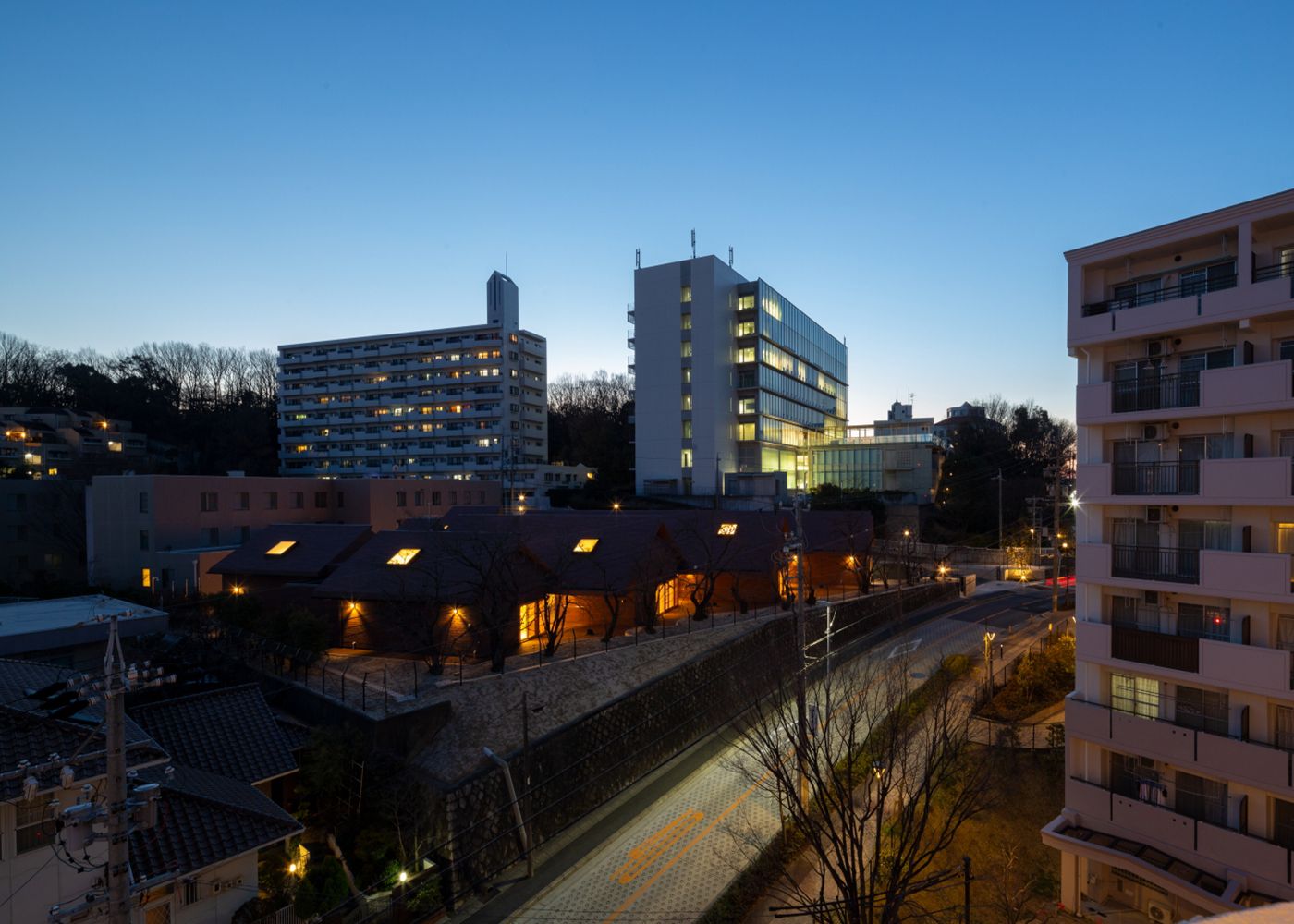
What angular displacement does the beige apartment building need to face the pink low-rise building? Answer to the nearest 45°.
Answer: approximately 45° to its right

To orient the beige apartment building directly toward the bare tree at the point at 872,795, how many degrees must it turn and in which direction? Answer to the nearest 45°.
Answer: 0° — it already faces it

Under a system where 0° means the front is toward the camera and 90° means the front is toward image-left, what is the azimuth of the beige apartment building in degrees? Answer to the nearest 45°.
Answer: approximately 45°

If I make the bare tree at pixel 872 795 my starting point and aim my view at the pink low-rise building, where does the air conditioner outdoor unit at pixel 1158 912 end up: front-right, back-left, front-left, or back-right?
back-right

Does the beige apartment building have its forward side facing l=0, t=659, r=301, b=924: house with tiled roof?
yes
